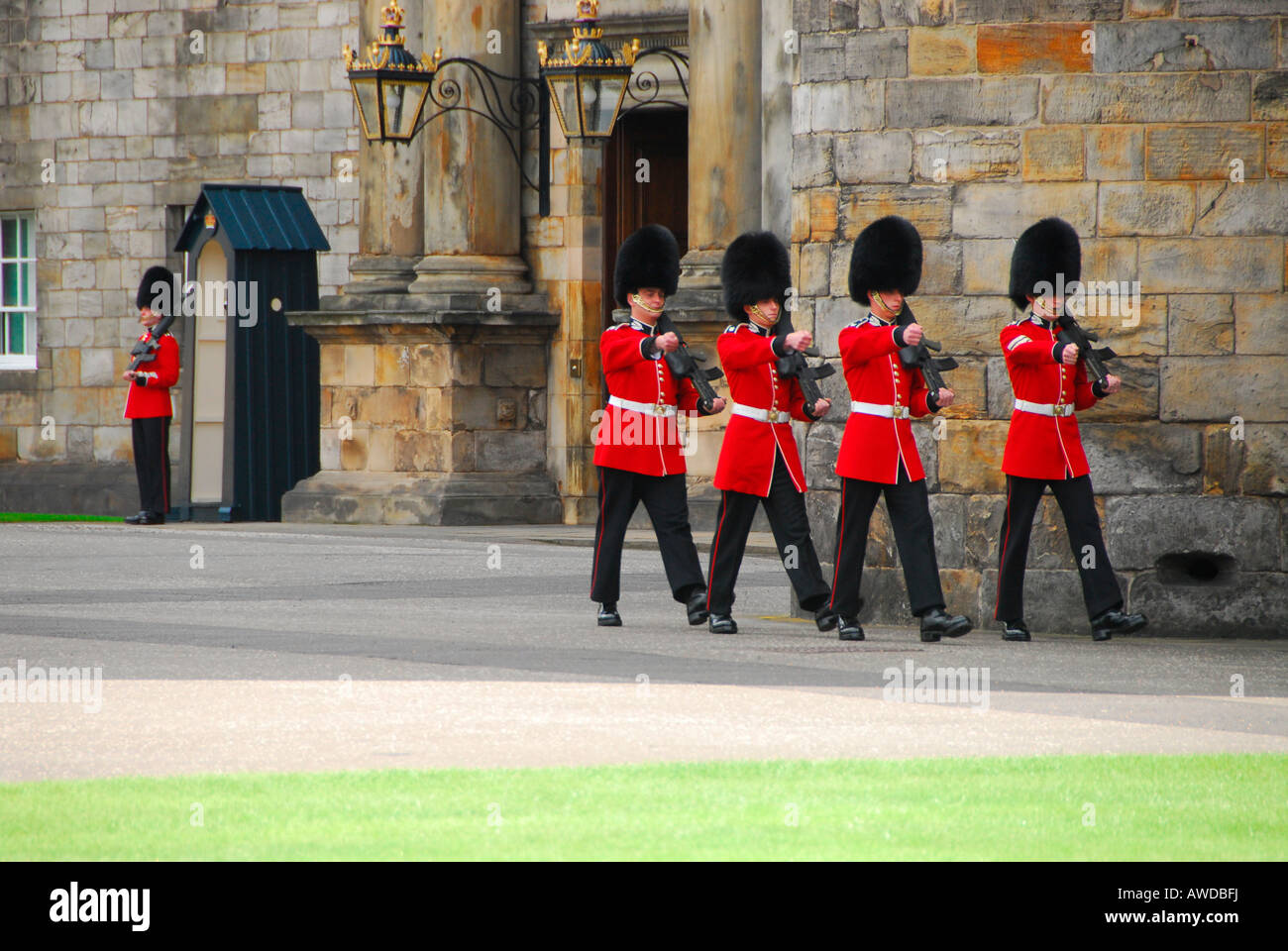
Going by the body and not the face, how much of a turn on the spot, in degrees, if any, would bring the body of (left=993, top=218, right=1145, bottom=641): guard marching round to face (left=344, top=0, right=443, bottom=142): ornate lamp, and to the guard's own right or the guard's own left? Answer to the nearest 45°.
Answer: approximately 180°

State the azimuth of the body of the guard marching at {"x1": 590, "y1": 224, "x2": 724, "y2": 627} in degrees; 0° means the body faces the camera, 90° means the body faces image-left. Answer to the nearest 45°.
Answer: approximately 315°

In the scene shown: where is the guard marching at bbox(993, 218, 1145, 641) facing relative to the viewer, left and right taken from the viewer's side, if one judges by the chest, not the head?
facing the viewer and to the right of the viewer
